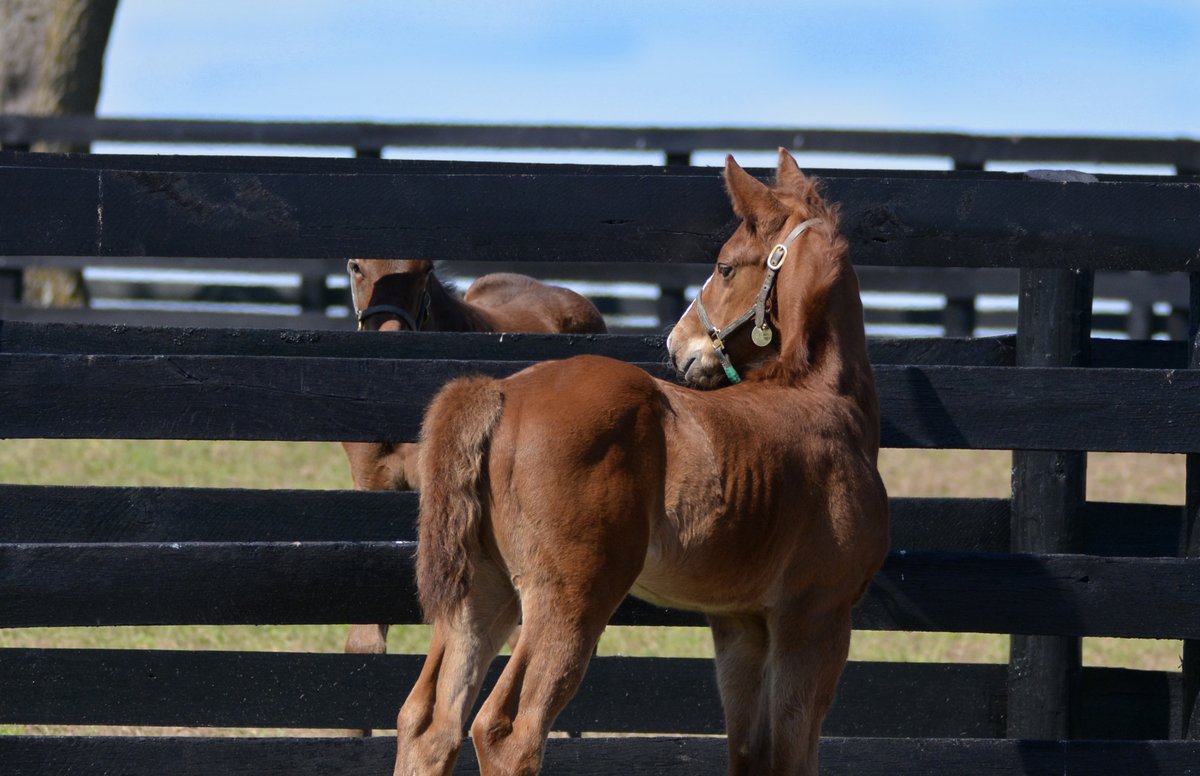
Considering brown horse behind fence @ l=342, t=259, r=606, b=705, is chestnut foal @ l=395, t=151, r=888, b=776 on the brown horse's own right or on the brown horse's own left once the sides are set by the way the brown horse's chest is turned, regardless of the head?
on the brown horse's own left

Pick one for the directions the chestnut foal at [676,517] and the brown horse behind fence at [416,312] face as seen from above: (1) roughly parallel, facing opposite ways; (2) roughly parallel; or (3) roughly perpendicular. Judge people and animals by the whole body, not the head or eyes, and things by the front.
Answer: roughly parallel, facing opposite ways

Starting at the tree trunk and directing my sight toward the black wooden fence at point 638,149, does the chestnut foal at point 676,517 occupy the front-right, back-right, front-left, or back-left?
front-right

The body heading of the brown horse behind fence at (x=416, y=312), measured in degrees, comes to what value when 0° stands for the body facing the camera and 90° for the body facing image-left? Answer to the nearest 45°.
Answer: approximately 45°

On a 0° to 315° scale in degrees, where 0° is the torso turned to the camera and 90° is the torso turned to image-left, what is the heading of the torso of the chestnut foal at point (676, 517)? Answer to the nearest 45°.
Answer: approximately 225°

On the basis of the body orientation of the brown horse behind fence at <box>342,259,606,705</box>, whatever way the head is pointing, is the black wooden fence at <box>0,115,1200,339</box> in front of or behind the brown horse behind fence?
behind

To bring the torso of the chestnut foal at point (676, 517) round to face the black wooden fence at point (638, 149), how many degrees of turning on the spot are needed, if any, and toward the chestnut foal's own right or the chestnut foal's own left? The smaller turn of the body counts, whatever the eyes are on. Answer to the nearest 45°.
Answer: approximately 45° to the chestnut foal's own left

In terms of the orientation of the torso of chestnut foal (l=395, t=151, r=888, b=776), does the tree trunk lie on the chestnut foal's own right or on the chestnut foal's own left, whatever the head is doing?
on the chestnut foal's own left

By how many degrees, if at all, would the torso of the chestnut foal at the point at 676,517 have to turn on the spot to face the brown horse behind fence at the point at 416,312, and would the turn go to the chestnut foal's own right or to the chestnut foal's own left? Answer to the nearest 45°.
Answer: approximately 45° to the chestnut foal's own left

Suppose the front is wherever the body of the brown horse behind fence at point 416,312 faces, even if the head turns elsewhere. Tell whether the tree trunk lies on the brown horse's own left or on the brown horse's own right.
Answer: on the brown horse's own right
